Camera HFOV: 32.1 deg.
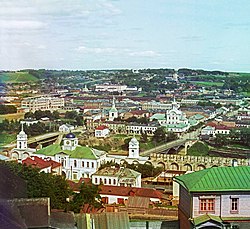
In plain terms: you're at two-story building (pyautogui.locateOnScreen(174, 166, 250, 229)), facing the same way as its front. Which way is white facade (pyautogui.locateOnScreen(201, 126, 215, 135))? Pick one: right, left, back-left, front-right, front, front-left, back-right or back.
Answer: back

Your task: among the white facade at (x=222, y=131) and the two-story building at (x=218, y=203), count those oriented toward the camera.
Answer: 2

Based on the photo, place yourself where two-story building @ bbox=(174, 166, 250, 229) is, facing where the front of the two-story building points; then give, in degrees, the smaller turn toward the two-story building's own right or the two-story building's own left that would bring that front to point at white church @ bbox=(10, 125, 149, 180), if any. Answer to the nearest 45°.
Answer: approximately 135° to the two-story building's own right

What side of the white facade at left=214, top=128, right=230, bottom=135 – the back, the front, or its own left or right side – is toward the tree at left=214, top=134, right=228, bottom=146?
front

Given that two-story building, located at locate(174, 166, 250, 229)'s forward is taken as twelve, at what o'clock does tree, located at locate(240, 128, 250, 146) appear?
The tree is roughly at 6 o'clock from the two-story building.

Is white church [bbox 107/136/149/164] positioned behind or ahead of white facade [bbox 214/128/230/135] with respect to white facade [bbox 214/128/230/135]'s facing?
ahead

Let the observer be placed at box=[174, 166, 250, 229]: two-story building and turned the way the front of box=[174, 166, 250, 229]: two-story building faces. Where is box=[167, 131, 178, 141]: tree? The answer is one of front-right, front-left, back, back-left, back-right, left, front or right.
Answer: back

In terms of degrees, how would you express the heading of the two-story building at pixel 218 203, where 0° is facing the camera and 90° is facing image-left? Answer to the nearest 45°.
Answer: approximately 0°

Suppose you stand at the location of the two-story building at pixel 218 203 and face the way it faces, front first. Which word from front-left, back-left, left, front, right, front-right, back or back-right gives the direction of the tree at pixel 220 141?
back

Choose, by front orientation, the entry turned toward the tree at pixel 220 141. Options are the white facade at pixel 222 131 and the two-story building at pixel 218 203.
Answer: the white facade

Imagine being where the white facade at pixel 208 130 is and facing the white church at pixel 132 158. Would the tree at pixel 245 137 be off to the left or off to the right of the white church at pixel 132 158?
left

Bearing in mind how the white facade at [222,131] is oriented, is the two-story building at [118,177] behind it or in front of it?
in front

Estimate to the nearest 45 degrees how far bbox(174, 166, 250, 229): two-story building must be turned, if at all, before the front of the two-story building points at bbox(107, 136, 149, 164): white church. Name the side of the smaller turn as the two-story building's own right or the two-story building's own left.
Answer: approximately 180°
